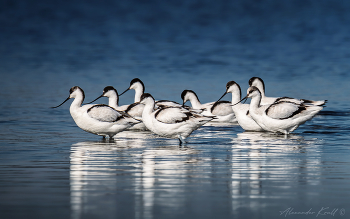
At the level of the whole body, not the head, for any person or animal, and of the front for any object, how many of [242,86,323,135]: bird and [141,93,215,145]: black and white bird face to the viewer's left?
2

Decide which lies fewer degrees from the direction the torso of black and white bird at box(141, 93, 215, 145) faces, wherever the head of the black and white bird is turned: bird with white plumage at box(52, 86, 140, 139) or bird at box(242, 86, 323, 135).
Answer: the bird with white plumage

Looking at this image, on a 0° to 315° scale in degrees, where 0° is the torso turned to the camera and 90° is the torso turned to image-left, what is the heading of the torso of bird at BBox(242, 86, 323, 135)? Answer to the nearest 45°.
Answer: approximately 90°

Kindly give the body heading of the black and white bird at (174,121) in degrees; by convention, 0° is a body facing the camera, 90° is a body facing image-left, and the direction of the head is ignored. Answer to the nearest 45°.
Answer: approximately 90°
